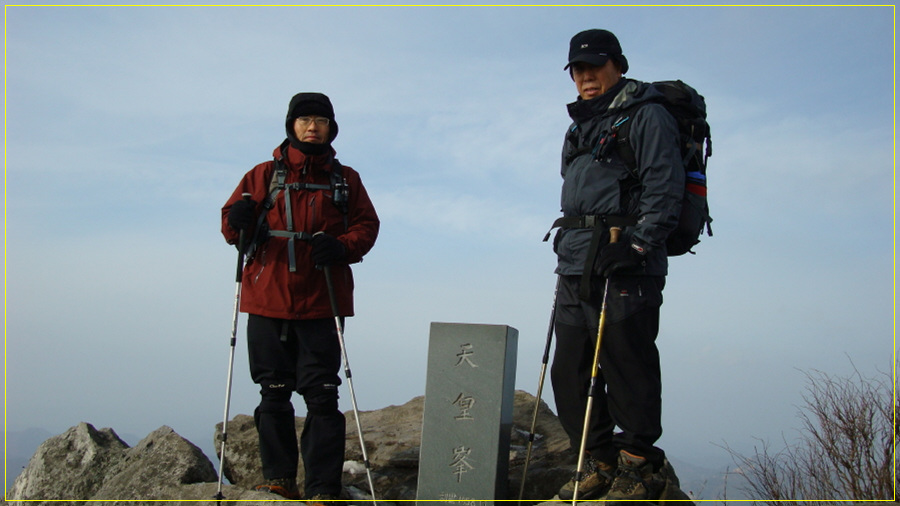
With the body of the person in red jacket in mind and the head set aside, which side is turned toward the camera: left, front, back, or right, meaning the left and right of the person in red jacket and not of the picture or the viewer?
front

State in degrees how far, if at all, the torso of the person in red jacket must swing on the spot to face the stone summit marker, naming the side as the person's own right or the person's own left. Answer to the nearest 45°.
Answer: approximately 90° to the person's own left

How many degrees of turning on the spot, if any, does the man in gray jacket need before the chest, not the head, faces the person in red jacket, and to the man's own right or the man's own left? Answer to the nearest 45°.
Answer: approximately 45° to the man's own right

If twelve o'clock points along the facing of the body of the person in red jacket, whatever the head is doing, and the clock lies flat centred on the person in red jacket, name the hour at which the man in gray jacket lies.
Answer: The man in gray jacket is roughly at 10 o'clock from the person in red jacket.

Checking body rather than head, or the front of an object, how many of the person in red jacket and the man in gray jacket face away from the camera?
0

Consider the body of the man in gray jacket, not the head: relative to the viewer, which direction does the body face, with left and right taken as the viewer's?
facing the viewer and to the left of the viewer
